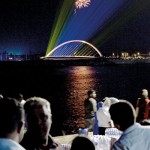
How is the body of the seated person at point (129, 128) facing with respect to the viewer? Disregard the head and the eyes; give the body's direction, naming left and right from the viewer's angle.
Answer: facing away from the viewer and to the left of the viewer

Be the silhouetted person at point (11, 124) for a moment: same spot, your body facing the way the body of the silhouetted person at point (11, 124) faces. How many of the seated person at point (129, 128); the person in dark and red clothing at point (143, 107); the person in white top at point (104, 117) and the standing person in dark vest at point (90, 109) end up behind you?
0

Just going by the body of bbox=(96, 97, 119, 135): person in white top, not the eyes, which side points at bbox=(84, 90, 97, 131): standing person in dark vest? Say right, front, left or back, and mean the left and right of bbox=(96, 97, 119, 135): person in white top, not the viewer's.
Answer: left

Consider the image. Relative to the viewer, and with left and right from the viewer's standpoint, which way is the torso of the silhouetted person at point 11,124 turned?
facing away from the viewer and to the right of the viewer
